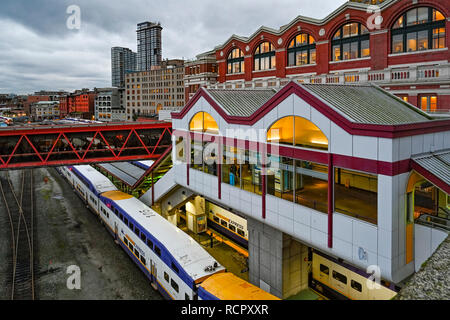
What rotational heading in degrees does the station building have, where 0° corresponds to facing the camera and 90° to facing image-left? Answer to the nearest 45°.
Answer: approximately 45°

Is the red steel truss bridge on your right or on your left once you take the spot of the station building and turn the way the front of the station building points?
on your right

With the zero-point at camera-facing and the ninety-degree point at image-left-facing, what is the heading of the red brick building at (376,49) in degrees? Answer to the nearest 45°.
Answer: approximately 45°
